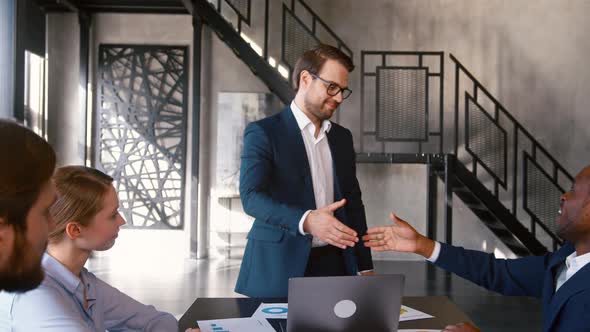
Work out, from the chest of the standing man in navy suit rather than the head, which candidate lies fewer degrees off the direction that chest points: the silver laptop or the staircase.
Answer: the silver laptop

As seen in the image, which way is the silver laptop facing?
away from the camera

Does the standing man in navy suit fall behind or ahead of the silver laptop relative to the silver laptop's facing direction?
ahead

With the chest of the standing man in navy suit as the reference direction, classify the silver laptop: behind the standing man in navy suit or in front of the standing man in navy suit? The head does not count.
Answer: in front

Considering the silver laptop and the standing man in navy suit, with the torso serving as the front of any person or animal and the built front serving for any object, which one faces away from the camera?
the silver laptop

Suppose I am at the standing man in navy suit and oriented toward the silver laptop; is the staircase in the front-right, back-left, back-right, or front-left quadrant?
back-left

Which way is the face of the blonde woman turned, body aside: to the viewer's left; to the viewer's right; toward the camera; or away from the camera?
to the viewer's right

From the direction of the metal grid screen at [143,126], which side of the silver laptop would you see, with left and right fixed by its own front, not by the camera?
front

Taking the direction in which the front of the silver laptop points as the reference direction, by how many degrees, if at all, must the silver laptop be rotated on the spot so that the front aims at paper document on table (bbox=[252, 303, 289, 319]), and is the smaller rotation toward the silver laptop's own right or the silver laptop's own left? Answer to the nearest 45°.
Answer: approximately 45° to the silver laptop's own left

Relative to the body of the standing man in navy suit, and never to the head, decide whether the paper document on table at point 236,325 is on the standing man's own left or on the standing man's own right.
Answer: on the standing man's own right

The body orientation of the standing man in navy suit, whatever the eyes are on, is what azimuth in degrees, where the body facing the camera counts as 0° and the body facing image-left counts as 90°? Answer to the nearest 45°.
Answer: approximately 315°

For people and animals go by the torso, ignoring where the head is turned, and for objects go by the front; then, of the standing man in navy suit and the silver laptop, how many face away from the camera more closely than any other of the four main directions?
1
